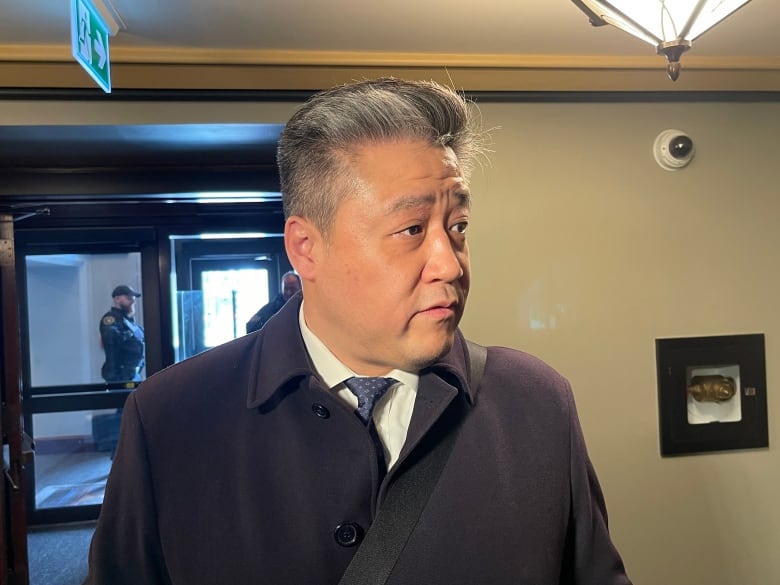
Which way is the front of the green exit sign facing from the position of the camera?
facing the viewer and to the right of the viewer

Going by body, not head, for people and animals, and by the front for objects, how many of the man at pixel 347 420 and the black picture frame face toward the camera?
2

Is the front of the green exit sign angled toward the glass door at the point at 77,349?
no

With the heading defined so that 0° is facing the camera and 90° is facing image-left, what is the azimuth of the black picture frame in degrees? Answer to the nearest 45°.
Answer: approximately 0°

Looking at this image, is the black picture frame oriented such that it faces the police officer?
no

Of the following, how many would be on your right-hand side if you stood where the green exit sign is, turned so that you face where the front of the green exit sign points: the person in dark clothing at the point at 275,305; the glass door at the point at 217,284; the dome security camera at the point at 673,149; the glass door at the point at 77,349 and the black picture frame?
0

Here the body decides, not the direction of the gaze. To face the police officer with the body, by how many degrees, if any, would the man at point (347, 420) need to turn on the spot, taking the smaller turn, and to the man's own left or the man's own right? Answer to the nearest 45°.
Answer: approximately 135° to the man's own right

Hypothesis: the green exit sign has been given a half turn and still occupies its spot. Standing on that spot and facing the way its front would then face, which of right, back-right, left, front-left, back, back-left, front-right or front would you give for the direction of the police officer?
front-right

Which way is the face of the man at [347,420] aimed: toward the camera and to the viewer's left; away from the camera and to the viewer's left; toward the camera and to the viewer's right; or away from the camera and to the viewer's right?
toward the camera and to the viewer's right

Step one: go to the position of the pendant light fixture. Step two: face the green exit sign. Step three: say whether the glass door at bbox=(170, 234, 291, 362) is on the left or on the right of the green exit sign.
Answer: right

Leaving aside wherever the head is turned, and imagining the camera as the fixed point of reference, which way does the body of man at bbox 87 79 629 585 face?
toward the camera

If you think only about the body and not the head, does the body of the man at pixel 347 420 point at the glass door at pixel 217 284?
no

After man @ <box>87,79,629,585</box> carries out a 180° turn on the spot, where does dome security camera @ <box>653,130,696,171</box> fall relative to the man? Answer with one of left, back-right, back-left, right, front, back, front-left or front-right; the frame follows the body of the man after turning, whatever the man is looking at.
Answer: front-right

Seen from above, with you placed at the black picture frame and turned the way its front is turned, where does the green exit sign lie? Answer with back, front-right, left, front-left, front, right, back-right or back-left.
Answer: front-right

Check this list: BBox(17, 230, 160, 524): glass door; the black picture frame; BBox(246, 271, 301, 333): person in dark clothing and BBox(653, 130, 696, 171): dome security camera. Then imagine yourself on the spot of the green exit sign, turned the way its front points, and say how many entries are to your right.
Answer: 0
